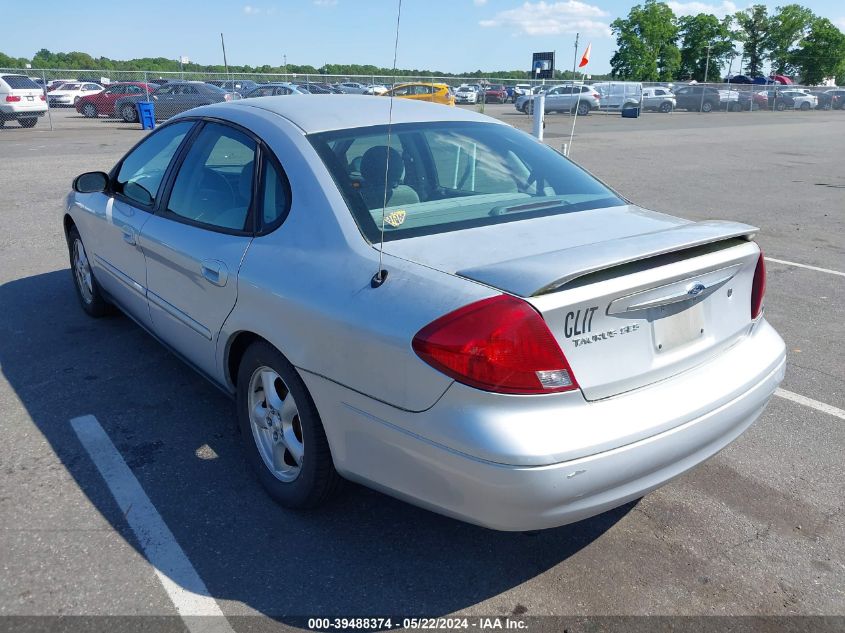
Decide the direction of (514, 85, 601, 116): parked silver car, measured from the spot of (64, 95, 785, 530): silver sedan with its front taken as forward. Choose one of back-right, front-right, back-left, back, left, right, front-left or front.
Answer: front-right

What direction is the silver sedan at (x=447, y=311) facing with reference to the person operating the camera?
facing away from the viewer and to the left of the viewer

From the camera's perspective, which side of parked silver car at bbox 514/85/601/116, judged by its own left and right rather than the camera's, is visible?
left

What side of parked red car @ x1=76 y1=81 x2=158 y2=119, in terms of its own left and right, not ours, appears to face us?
left

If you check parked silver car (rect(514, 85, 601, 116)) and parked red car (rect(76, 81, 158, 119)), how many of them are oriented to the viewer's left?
2

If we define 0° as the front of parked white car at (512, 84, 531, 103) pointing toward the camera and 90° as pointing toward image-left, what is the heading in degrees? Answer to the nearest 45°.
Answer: approximately 45°

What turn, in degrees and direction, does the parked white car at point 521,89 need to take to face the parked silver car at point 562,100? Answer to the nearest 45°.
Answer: approximately 90° to its left

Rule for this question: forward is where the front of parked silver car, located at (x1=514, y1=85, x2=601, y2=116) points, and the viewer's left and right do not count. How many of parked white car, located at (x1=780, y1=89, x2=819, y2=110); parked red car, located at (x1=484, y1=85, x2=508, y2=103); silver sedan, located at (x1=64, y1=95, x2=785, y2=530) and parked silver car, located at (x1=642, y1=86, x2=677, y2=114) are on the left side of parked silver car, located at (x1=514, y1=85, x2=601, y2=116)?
1

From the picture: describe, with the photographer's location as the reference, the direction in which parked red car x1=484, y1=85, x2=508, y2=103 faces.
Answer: facing the viewer and to the left of the viewer

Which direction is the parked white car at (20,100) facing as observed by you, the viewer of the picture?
facing away from the viewer and to the left of the viewer
